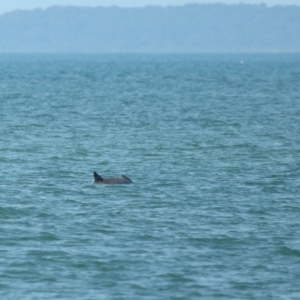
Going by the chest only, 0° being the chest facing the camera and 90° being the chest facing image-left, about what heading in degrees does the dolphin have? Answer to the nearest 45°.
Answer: approximately 270°
